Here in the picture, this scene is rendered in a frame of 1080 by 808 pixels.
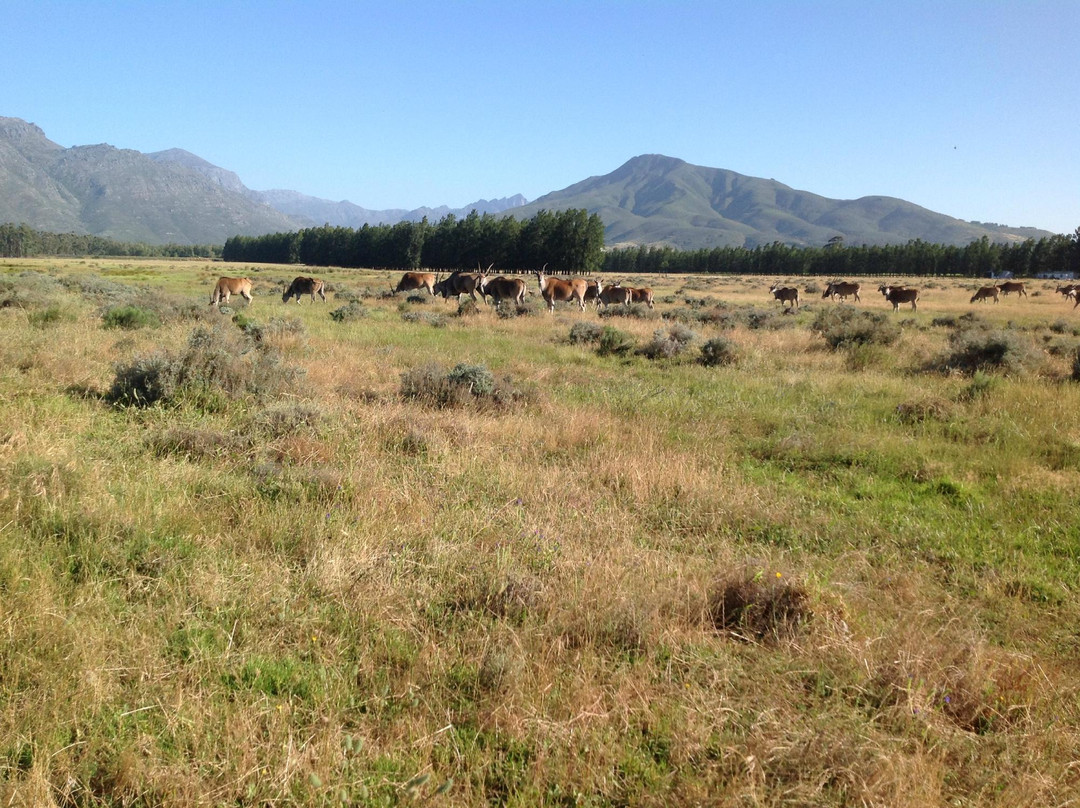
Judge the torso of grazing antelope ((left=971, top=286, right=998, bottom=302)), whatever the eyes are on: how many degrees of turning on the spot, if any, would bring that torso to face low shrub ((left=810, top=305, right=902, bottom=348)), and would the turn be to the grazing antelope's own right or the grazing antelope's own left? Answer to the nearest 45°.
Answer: approximately 90° to the grazing antelope's own left

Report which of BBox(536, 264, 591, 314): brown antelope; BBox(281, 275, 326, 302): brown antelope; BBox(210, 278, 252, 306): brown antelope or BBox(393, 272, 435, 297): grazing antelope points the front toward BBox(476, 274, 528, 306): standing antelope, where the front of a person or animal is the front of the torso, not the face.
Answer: BBox(536, 264, 591, 314): brown antelope

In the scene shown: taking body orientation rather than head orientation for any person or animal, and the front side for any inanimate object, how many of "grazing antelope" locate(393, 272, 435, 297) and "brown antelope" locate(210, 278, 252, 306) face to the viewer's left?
2

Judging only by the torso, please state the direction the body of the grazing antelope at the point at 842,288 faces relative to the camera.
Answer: to the viewer's left

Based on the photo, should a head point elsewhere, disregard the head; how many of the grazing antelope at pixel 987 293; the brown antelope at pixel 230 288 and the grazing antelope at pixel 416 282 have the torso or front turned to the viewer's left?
3

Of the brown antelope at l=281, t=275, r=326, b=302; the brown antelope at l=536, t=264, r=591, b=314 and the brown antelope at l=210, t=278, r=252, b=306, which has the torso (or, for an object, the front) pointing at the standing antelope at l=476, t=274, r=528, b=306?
the brown antelope at l=536, t=264, r=591, b=314

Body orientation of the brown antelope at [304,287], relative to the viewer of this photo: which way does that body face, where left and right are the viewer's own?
facing to the left of the viewer

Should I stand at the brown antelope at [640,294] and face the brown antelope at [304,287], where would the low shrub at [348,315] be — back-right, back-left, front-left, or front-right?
front-left

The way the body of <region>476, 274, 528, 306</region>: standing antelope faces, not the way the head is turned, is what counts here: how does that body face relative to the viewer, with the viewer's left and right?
facing to the left of the viewer

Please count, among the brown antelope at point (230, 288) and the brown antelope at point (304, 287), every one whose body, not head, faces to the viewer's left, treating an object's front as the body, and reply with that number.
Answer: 2

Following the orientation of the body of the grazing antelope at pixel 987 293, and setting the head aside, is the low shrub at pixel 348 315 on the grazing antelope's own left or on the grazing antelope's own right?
on the grazing antelope's own left

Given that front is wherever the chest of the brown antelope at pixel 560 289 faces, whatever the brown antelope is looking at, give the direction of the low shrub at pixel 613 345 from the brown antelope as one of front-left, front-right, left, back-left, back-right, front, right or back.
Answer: left

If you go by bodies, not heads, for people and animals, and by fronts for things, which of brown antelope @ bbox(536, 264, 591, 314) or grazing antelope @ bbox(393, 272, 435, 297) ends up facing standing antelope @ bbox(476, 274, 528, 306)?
the brown antelope

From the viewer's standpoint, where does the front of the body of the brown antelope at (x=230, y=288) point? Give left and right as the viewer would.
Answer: facing to the left of the viewer

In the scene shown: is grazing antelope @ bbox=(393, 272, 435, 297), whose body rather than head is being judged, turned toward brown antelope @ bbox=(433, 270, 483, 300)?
no

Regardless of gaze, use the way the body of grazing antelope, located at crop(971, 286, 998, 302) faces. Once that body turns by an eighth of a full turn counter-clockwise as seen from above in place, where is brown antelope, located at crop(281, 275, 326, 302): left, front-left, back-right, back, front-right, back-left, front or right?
front

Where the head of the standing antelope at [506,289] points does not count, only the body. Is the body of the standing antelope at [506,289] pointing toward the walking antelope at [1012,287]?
no

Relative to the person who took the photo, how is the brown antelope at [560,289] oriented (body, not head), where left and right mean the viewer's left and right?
facing to the left of the viewer

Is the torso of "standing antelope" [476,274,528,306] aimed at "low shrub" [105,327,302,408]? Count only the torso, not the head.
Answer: no

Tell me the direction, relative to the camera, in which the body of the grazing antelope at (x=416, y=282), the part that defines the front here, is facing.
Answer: to the viewer's left

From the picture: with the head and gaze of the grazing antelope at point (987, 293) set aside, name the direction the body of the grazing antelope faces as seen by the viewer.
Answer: to the viewer's left

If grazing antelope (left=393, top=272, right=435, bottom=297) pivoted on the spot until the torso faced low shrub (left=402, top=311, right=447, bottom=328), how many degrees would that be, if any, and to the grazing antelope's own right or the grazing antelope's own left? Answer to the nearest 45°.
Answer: approximately 90° to the grazing antelope's own left
